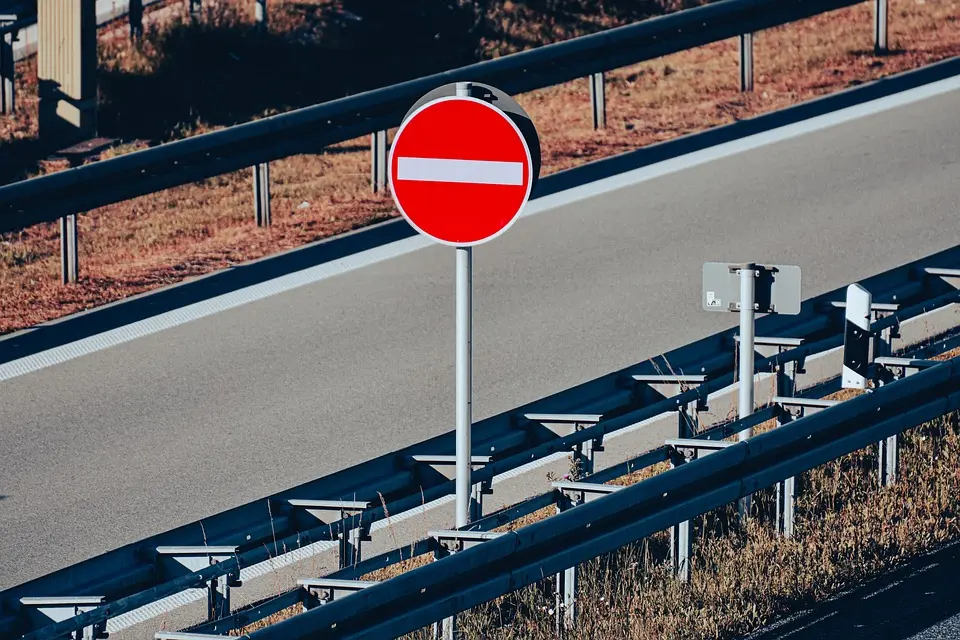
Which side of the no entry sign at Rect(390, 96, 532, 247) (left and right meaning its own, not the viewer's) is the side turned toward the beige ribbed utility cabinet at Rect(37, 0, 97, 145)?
back

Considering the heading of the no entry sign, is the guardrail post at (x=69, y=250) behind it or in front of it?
behind

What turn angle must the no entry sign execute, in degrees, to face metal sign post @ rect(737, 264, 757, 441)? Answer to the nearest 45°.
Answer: approximately 135° to its left

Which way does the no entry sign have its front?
toward the camera

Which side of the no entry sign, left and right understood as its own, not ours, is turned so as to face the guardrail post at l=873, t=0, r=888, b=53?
back

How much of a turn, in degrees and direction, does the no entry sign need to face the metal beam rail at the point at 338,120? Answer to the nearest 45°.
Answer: approximately 180°
